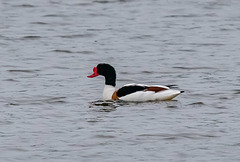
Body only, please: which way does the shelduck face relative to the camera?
to the viewer's left
